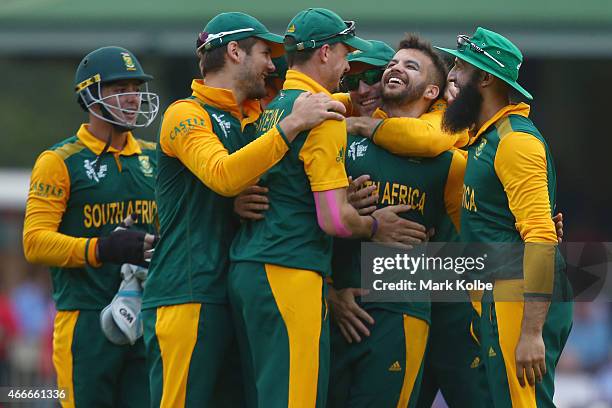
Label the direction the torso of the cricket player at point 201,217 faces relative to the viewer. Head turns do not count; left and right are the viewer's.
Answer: facing to the right of the viewer

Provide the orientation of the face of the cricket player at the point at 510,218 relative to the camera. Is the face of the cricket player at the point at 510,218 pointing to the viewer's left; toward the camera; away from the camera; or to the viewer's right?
to the viewer's left

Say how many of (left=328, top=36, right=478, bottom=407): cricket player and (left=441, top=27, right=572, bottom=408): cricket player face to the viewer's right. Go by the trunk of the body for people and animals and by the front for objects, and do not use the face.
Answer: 0

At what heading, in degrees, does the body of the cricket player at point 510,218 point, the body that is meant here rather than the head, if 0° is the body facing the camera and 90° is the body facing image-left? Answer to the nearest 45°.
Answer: approximately 90°

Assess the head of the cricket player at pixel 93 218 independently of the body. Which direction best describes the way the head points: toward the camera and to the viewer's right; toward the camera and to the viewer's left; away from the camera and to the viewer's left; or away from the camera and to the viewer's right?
toward the camera and to the viewer's right

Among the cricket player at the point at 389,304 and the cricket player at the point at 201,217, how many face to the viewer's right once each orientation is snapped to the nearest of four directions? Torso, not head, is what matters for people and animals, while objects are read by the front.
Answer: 1

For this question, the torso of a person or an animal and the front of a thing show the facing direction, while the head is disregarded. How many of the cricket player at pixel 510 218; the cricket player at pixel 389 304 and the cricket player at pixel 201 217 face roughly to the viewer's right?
1

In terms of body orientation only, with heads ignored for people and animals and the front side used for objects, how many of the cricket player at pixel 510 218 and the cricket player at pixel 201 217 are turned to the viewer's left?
1

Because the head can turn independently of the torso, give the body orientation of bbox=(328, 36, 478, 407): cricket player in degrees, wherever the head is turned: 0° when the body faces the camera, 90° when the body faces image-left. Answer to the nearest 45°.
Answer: approximately 45°

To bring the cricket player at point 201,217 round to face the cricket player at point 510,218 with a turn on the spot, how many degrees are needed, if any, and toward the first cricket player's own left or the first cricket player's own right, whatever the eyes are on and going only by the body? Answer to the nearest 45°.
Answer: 0° — they already face them

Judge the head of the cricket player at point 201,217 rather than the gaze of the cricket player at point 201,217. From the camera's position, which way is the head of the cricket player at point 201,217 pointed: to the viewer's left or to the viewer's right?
to the viewer's right

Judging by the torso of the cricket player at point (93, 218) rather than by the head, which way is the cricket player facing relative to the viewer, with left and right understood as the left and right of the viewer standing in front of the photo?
facing the viewer and to the right of the viewer
